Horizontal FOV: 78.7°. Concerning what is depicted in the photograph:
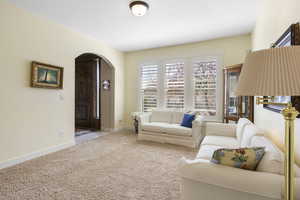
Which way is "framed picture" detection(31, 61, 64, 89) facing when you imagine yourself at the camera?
facing the viewer and to the right of the viewer

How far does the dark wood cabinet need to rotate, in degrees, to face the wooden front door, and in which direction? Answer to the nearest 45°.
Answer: approximately 45° to its right

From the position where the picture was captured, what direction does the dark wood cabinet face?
facing the viewer and to the left of the viewer

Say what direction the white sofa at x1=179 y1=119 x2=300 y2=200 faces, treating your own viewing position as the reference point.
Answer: facing to the left of the viewer

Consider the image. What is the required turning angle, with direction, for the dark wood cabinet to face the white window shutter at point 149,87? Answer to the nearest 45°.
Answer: approximately 45° to its right

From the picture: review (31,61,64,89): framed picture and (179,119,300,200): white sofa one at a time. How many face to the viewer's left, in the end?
1

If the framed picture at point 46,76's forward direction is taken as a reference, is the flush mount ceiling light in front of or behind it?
in front

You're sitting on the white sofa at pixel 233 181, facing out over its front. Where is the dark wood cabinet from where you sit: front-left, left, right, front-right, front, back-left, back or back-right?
right

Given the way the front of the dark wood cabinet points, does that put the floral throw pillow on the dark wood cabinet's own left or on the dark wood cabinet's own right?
on the dark wood cabinet's own left

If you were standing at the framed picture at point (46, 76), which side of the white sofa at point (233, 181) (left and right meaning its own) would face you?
front

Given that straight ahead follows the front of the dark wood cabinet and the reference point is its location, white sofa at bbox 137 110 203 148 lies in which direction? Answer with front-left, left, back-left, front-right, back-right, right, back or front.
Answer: front-right
